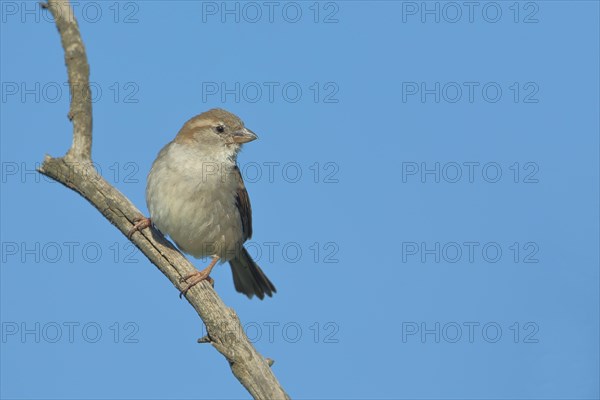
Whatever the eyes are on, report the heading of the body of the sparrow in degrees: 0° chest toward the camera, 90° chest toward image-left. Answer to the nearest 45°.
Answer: approximately 45°
